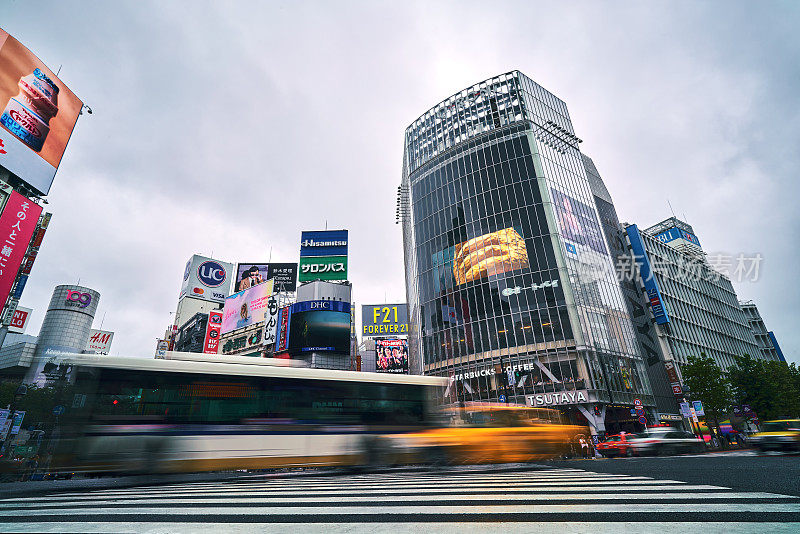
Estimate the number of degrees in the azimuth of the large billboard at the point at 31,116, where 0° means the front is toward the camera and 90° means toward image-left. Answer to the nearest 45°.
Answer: approximately 315°

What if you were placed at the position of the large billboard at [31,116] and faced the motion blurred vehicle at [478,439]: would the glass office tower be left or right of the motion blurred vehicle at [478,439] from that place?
left
